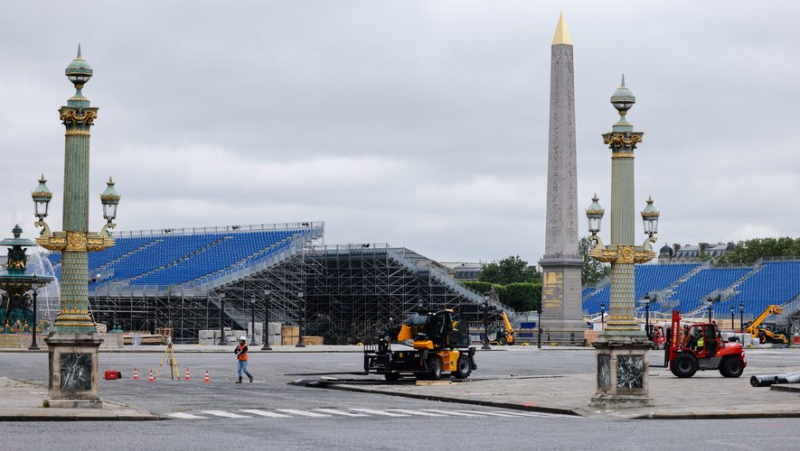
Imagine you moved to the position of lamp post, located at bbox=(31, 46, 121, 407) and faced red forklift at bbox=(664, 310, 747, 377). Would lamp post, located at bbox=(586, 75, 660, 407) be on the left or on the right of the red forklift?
right

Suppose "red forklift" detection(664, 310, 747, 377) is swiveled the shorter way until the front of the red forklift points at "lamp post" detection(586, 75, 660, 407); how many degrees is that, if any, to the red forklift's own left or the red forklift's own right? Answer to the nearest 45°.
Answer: approximately 90° to the red forklift's own left

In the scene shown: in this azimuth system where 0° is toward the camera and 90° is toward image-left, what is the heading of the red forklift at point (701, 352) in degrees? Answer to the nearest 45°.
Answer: approximately 90°

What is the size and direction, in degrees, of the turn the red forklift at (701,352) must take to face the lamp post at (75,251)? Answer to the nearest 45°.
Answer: approximately 45° to its left
